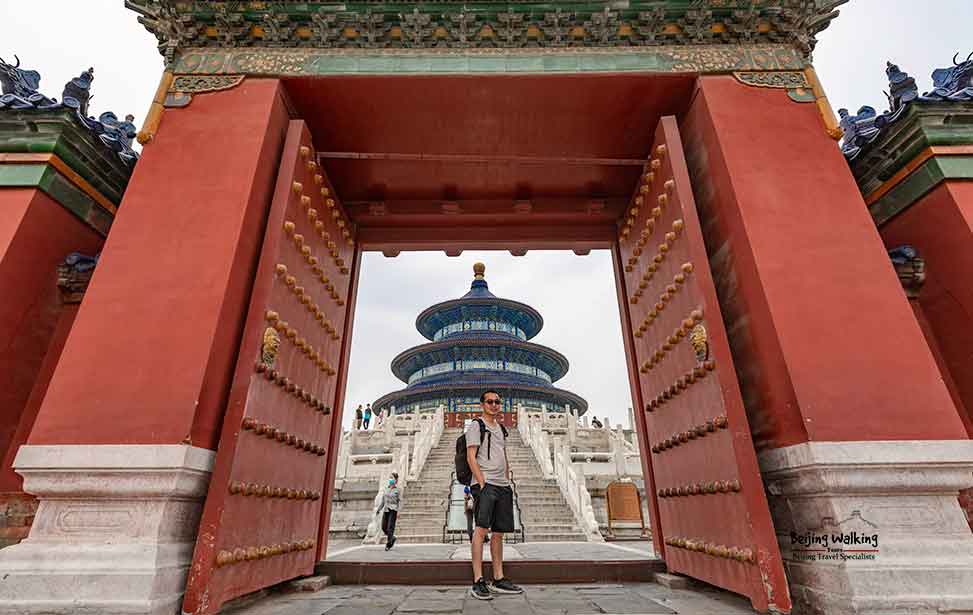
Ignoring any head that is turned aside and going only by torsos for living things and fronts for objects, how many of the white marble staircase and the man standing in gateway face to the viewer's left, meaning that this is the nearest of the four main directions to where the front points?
0

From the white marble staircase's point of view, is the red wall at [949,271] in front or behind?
in front

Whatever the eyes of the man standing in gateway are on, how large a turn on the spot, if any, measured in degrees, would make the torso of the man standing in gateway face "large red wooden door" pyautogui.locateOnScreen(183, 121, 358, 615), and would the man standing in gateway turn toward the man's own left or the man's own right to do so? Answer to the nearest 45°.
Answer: approximately 135° to the man's own right

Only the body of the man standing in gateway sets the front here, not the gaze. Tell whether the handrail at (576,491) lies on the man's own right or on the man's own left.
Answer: on the man's own left

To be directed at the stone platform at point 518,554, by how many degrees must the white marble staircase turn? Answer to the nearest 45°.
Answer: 0° — it already faces it

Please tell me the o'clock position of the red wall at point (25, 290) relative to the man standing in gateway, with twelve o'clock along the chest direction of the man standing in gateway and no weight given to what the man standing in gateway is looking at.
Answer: The red wall is roughly at 4 o'clock from the man standing in gateway.

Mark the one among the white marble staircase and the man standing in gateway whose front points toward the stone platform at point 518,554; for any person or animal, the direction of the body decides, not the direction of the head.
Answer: the white marble staircase

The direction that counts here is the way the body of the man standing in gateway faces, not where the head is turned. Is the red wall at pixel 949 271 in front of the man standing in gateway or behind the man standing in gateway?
in front

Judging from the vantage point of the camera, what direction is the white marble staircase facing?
facing the viewer

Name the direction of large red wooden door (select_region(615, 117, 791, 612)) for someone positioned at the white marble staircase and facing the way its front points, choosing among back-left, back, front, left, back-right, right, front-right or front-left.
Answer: front
